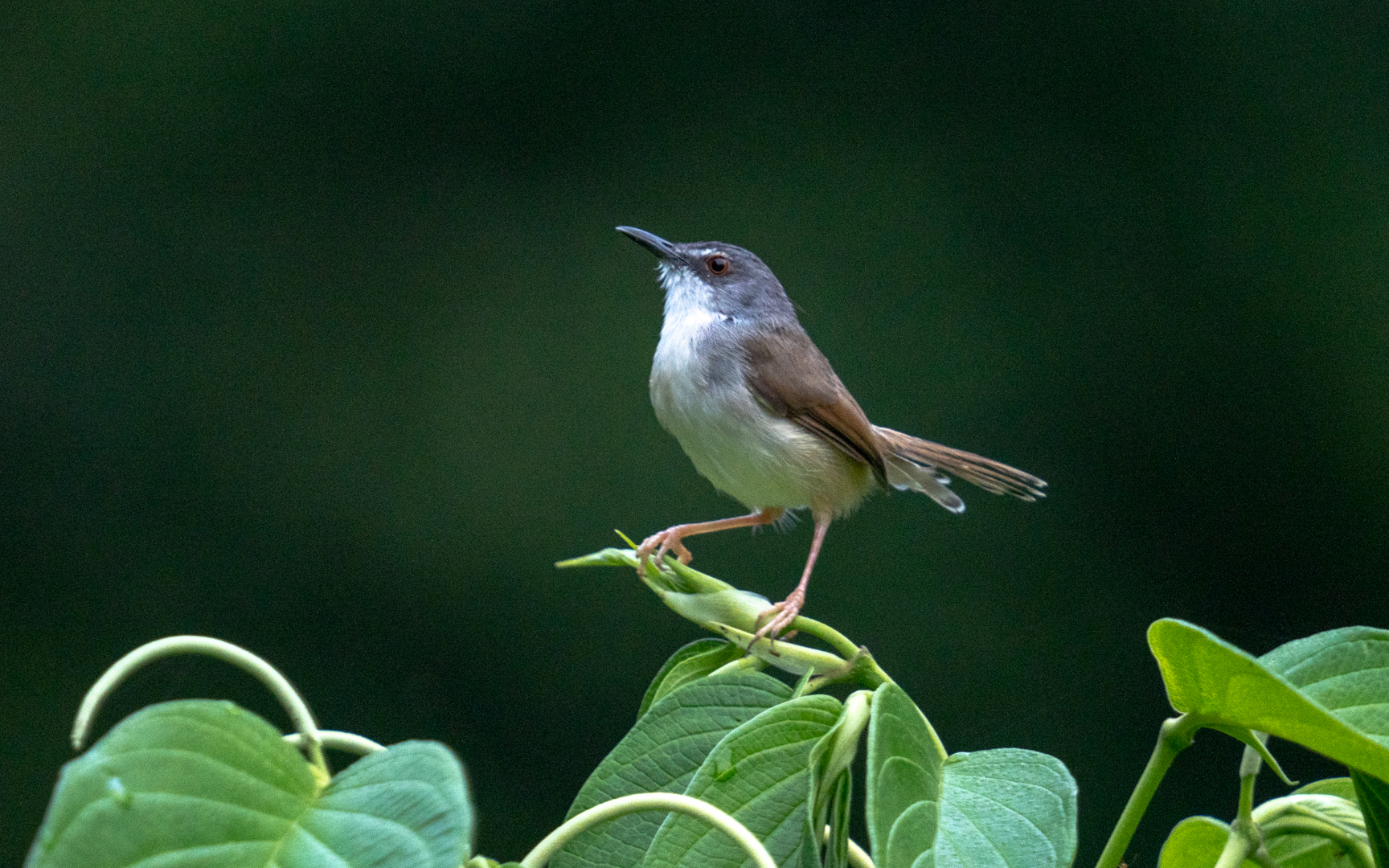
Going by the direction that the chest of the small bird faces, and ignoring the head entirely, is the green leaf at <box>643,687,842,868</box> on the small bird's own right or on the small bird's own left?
on the small bird's own left

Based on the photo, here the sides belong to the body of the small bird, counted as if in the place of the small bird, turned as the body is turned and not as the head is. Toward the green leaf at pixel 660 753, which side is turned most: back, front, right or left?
front

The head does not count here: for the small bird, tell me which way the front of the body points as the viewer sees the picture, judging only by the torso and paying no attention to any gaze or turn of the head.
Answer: to the viewer's left

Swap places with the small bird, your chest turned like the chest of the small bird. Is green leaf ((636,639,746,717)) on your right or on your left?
on your left
